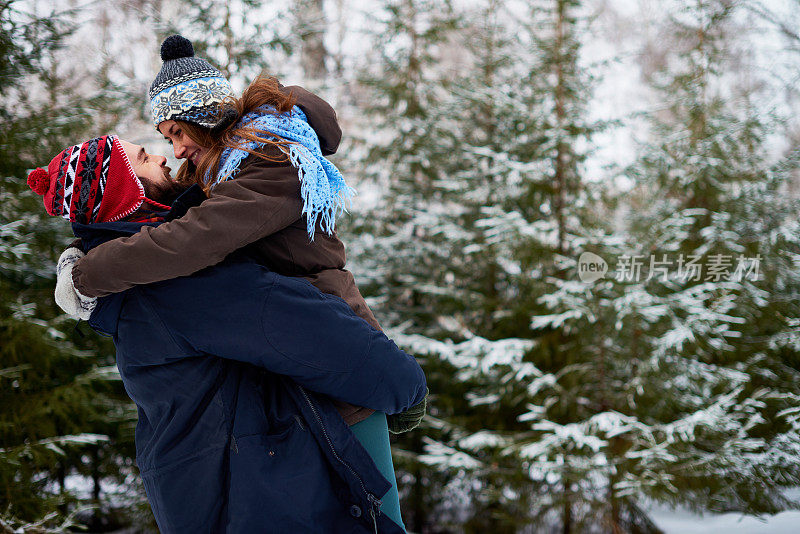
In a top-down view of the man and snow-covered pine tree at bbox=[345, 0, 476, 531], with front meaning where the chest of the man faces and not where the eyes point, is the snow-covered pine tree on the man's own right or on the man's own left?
on the man's own left

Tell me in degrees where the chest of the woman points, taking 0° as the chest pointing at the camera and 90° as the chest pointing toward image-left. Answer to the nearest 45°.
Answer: approximately 90°

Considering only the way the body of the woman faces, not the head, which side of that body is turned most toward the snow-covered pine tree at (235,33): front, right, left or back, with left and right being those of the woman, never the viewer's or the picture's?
right

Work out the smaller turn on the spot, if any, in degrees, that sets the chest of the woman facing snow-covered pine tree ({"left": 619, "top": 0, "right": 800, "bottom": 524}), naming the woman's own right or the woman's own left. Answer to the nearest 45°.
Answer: approximately 135° to the woman's own right

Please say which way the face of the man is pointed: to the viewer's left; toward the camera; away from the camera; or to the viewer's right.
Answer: to the viewer's right

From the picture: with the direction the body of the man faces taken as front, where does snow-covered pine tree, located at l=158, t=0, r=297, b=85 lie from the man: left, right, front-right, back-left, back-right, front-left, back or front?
left

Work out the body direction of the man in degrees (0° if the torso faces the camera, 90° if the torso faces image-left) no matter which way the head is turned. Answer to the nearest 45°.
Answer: approximately 270°
